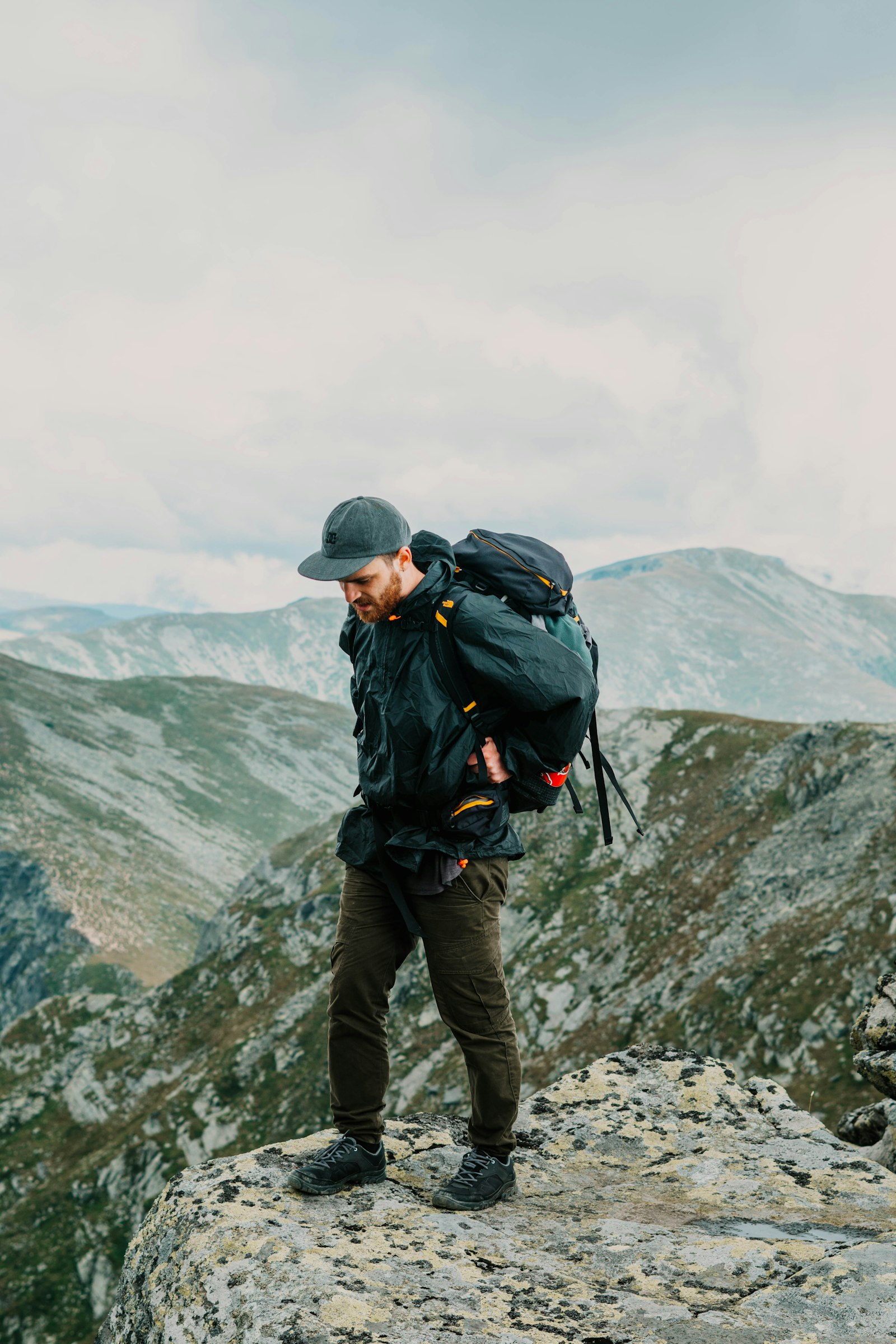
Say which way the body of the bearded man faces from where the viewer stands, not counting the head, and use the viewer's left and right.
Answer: facing the viewer and to the left of the viewer
